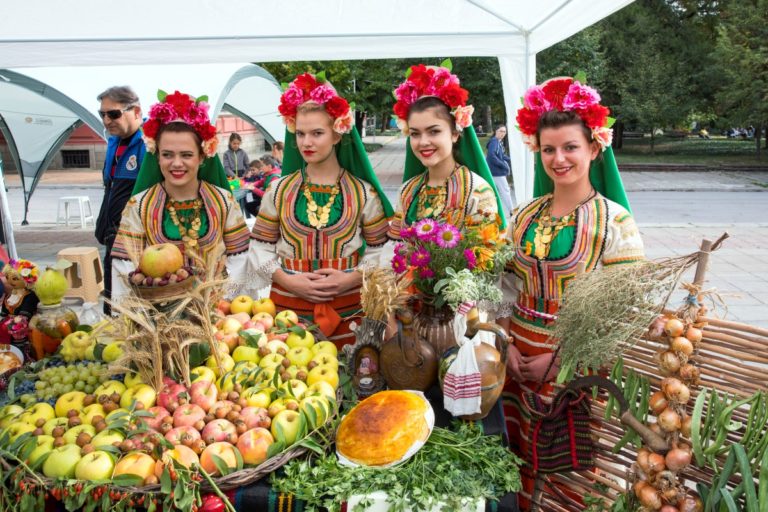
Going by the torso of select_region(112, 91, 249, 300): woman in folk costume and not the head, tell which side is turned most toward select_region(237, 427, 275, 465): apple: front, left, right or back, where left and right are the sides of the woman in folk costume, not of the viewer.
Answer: front

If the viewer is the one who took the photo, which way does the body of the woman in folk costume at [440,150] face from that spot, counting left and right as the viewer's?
facing the viewer and to the left of the viewer

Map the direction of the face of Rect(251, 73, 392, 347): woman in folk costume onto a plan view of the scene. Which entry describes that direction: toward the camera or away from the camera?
toward the camera

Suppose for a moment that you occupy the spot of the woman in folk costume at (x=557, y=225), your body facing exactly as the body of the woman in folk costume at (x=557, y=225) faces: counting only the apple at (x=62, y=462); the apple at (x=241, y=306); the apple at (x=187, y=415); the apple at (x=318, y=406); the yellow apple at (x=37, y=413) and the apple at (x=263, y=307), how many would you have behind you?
0

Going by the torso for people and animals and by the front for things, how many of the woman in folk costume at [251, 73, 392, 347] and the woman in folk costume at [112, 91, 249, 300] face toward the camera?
2

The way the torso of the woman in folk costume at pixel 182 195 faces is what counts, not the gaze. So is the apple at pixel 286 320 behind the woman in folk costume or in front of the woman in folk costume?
in front

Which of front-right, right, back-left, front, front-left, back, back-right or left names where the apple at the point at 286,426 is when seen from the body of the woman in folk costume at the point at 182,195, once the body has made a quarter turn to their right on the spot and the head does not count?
left

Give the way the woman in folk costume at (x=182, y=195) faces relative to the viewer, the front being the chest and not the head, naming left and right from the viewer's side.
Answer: facing the viewer

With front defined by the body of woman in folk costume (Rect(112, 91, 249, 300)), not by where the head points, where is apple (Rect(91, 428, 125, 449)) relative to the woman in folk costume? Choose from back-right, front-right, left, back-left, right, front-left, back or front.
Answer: front

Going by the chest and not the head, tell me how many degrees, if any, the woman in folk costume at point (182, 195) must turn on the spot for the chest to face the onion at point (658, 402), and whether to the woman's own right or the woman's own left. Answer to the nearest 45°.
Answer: approximately 45° to the woman's own left

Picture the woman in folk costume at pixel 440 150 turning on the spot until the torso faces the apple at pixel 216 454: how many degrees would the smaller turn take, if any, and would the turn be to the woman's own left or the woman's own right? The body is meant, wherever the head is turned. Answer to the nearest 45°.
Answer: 0° — they already face it

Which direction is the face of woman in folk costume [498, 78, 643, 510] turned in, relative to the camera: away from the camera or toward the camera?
toward the camera

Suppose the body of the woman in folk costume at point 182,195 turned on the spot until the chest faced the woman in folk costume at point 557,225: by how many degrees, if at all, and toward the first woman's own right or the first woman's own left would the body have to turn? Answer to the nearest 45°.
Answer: approximately 45° to the first woman's own left

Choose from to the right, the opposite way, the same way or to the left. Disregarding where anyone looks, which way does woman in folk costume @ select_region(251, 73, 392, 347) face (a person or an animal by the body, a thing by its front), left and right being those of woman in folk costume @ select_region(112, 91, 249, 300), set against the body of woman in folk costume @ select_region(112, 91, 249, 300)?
the same way

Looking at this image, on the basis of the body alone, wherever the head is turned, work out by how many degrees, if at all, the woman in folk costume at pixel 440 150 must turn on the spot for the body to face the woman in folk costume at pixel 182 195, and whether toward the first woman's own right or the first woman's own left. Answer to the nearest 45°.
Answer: approximately 45° to the first woman's own right

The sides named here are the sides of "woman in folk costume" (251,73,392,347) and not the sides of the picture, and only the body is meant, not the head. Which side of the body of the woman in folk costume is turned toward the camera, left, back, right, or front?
front

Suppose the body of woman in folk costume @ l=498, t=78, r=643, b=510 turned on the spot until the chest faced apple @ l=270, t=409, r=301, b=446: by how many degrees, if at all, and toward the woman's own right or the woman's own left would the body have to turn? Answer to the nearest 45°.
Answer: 0° — they already face it

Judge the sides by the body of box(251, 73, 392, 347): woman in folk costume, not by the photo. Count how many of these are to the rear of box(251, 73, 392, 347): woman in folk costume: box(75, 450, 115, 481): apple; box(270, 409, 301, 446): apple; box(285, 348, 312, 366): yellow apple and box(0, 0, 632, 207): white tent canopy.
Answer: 1

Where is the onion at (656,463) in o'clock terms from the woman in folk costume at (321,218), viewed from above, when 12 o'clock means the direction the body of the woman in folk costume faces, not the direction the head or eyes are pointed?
The onion is roughly at 11 o'clock from the woman in folk costume.
